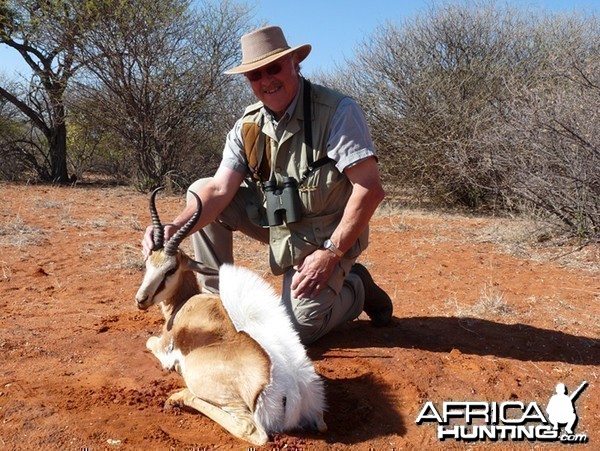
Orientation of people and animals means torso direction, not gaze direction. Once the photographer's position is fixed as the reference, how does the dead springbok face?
facing away from the viewer and to the left of the viewer

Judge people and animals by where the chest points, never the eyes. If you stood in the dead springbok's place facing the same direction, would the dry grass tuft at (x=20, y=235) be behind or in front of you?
in front
